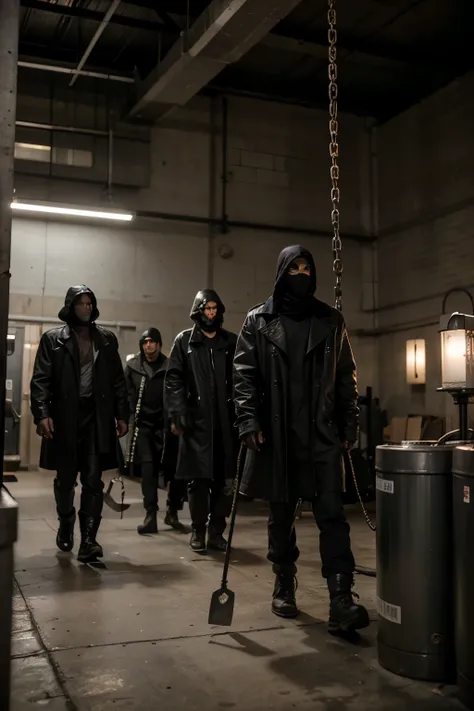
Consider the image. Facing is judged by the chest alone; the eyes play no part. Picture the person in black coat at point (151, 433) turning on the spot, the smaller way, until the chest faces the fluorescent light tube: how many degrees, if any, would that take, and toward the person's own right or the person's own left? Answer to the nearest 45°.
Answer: approximately 180°

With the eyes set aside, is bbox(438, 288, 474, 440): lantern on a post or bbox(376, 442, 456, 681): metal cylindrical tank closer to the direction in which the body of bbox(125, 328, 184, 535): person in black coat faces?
the metal cylindrical tank

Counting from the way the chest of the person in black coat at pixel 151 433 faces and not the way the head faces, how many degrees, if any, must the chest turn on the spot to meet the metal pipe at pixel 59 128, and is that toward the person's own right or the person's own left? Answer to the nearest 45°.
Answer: approximately 180°

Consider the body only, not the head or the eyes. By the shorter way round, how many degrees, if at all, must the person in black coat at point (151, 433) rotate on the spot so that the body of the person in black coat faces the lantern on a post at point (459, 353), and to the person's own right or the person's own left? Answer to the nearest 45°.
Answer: approximately 90° to the person's own left

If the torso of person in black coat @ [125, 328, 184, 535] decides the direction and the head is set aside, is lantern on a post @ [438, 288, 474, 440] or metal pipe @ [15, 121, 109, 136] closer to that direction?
the lantern on a post

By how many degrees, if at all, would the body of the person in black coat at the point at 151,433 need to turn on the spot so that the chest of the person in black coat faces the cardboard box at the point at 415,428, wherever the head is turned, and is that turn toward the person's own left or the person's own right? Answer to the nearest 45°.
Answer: approximately 135° to the person's own left

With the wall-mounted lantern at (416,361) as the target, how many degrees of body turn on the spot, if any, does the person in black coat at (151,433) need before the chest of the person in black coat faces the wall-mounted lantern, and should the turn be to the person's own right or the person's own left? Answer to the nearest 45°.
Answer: approximately 135° to the person's own left

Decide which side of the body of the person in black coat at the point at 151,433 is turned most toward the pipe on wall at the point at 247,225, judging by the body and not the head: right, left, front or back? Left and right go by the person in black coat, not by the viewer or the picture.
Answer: back

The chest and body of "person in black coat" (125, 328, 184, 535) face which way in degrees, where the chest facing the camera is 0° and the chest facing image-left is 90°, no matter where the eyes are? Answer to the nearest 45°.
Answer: approximately 0°
